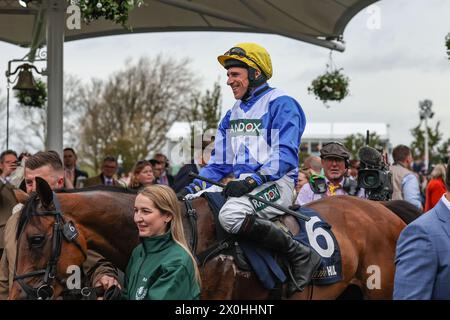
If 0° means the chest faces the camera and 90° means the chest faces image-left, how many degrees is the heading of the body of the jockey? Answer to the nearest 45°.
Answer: approximately 45°

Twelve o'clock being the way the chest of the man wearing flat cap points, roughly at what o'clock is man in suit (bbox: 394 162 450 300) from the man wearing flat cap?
The man in suit is roughly at 12 o'clock from the man wearing flat cap.

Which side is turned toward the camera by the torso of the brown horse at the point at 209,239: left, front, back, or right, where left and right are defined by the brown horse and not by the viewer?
left

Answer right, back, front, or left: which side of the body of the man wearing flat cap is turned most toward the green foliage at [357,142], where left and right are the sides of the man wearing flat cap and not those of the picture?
back

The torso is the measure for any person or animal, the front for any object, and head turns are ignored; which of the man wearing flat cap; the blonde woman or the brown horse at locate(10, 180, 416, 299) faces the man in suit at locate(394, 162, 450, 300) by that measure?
the man wearing flat cap

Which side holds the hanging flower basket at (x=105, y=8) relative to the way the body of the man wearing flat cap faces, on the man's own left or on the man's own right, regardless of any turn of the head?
on the man's own right

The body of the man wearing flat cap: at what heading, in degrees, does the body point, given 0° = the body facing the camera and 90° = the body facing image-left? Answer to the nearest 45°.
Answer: approximately 0°

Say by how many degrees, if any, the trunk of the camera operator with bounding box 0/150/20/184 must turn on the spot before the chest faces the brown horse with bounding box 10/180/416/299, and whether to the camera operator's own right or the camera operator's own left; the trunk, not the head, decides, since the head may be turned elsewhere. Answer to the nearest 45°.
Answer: approximately 45° to the camera operator's own right

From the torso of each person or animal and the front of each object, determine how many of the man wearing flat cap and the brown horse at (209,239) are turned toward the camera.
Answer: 1
